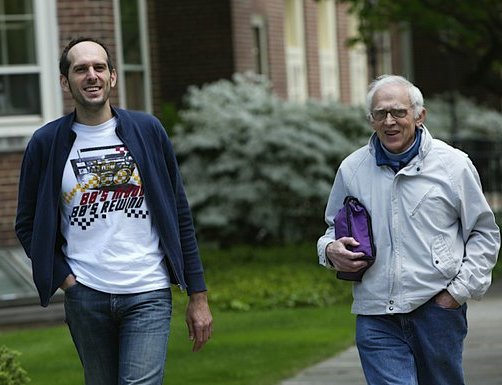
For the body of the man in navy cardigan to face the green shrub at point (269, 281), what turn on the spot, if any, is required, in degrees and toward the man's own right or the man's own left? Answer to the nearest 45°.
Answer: approximately 180°

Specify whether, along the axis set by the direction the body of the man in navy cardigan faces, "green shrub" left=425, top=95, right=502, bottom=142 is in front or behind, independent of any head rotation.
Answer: behind

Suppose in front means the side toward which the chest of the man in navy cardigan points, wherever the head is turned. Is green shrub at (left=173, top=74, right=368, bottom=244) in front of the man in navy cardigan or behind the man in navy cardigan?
behind

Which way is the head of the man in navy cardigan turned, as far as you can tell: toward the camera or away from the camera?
toward the camera

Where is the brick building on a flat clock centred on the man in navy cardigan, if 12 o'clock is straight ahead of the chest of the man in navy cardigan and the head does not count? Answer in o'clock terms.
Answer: The brick building is roughly at 6 o'clock from the man in navy cardigan.

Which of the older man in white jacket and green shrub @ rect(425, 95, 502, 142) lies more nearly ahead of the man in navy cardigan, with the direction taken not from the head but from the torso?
the older man in white jacket

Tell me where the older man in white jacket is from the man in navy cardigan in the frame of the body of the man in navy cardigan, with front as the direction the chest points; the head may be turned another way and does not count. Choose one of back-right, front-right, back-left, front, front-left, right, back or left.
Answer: left

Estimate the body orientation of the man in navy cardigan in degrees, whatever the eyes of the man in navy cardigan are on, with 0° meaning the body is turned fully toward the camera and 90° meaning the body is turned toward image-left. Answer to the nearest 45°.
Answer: approximately 0°
